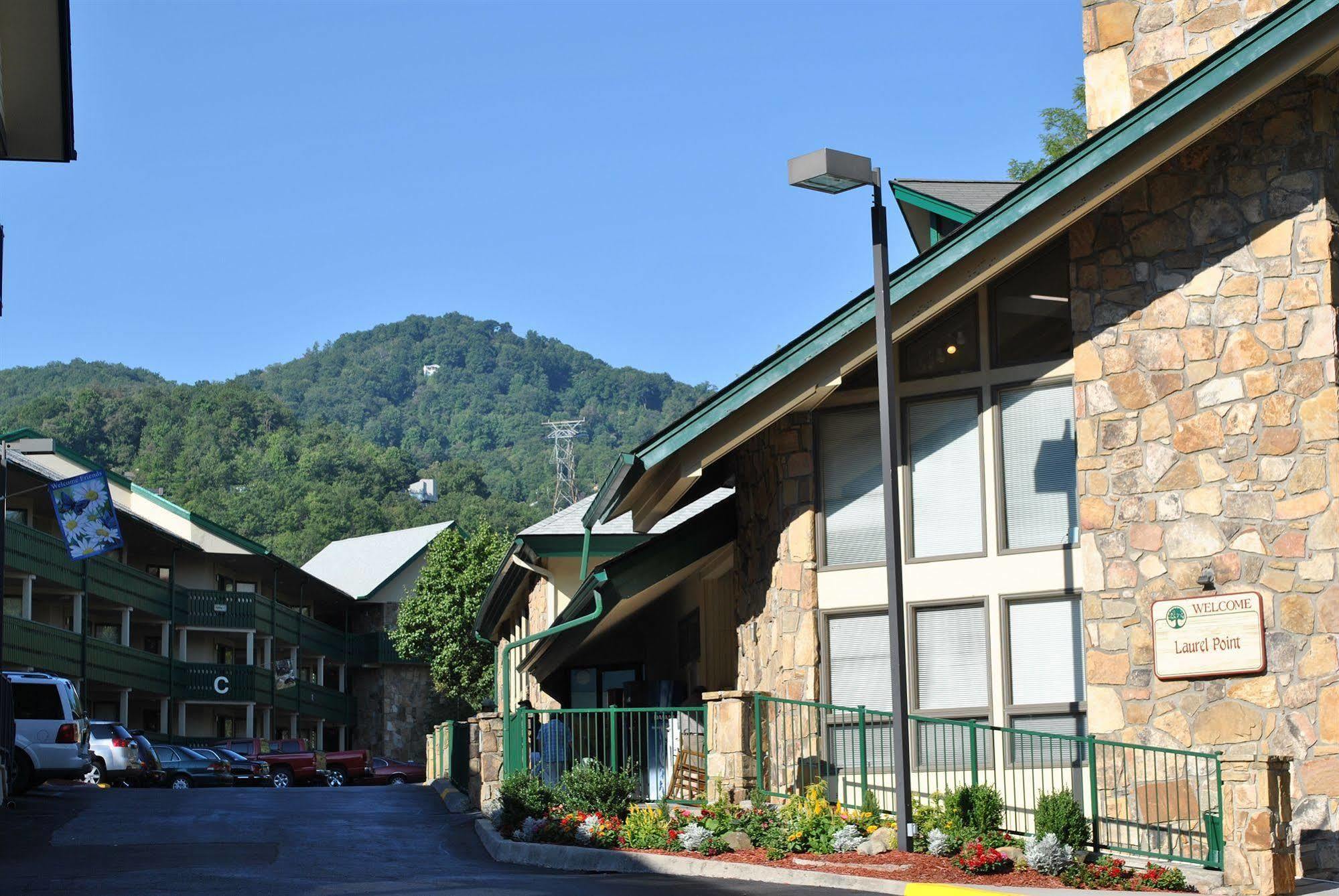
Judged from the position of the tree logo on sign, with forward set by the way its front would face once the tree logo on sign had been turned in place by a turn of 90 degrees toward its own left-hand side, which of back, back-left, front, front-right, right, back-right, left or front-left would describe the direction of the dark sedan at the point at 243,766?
back-left

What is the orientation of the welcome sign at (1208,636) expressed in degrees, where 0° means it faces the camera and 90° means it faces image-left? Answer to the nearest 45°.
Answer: approximately 0°

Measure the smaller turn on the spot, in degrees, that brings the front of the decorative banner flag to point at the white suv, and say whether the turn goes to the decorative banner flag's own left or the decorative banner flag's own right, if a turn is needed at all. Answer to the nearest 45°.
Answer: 0° — it already faces it

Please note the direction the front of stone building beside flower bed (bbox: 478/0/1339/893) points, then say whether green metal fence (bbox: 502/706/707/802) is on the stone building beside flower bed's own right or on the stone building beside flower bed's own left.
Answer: on the stone building beside flower bed's own right

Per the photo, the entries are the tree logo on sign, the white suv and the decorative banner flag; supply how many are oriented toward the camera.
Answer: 2
